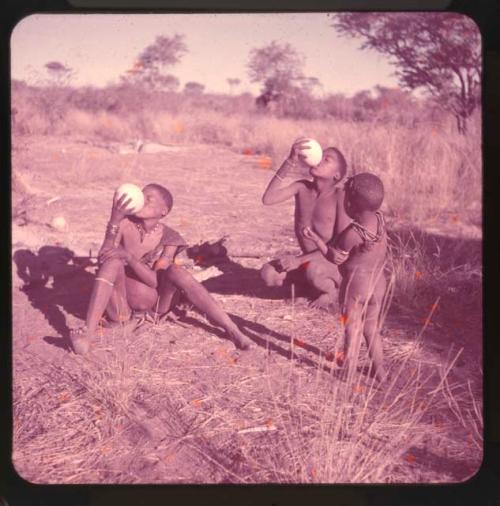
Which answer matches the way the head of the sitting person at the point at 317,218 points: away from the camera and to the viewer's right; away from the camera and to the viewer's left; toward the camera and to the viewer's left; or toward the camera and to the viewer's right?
toward the camera and to the viewer's left

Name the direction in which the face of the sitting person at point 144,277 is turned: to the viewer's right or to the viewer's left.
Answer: to the viewer's left

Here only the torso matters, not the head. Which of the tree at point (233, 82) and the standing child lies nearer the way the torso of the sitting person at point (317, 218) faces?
the standing child

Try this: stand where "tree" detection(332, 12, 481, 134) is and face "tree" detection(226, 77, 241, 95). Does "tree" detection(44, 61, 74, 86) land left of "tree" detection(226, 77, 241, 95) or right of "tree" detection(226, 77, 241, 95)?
left

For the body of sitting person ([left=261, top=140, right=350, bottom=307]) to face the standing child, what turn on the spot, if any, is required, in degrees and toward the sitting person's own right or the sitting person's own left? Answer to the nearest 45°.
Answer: approximately 45° to the sitting person's own left

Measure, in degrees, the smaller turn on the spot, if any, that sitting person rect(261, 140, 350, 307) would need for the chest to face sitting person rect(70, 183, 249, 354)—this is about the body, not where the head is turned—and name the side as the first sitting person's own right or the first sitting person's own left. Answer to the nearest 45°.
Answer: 0° — they already face them

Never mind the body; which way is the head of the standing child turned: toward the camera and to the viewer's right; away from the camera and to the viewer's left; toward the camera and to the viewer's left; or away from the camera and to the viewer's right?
away from the camera and to the viewer's left

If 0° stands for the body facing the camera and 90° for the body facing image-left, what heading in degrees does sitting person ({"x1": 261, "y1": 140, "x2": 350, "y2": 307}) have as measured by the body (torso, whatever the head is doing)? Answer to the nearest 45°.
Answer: approximately 45°

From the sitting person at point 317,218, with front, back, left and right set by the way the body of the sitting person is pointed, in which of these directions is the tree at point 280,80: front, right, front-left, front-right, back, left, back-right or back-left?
back-right

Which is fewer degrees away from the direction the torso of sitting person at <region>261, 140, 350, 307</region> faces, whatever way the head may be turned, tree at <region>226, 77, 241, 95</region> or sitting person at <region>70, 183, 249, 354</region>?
the sitting person

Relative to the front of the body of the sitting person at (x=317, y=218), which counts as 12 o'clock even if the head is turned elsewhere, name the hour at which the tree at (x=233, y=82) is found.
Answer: The tree is roughly at 4 o'clock from the sitting person.

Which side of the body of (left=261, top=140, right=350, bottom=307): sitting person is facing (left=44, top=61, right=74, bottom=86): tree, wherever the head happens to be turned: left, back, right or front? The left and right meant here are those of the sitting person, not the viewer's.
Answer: right
